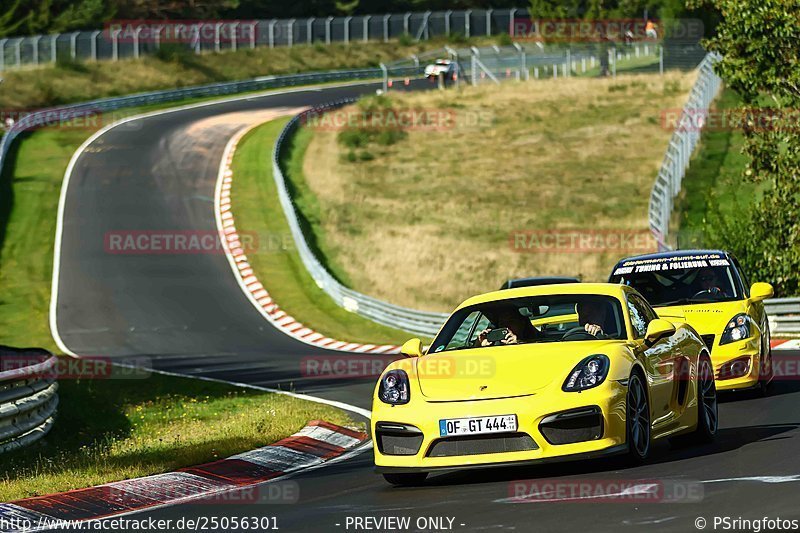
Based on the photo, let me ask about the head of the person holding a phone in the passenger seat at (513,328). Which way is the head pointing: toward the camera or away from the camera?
toward the camera

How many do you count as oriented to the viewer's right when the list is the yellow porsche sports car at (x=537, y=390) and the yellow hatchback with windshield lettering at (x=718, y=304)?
0

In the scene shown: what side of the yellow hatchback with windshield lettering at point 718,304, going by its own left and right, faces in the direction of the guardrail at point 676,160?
back

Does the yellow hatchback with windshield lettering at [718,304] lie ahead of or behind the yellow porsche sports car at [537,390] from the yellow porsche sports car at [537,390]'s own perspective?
behind

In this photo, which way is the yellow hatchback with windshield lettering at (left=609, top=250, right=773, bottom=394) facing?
toward the camera

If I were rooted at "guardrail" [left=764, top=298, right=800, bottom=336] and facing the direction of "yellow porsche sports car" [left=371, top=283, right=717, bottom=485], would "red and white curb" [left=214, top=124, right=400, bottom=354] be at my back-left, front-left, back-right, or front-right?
back-right

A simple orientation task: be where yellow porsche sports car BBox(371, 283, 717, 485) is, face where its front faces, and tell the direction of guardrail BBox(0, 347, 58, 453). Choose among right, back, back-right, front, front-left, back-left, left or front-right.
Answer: right

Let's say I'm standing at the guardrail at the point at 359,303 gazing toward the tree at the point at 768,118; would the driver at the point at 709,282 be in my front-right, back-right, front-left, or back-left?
front-right

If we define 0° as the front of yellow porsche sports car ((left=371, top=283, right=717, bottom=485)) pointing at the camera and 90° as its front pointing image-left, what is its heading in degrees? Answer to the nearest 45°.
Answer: approximately 45°

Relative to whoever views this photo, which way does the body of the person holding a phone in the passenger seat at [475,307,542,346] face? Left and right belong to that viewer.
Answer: facing the viewer and to the left of the viewer

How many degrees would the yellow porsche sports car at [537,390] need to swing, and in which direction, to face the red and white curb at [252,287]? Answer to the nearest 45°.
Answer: approximately 135° to its right
